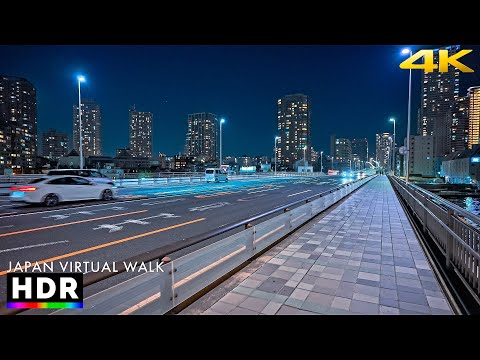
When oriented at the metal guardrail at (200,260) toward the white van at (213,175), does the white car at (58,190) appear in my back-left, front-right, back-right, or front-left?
front-left

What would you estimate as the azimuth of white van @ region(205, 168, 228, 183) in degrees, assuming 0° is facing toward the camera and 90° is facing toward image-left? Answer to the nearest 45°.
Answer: approximately 225°

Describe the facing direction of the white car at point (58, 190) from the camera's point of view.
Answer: facing away from the viewer and to the right of the viewer

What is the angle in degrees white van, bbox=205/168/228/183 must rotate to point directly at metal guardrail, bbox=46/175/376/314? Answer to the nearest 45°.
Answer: approximately 135° to its right

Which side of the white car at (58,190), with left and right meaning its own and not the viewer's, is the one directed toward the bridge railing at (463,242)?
right

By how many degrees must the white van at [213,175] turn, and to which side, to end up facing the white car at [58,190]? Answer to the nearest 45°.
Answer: approximately 135° to its right

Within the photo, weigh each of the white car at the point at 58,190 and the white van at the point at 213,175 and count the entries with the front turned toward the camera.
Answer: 0

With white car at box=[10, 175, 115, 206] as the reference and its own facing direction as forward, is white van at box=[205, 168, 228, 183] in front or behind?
in front

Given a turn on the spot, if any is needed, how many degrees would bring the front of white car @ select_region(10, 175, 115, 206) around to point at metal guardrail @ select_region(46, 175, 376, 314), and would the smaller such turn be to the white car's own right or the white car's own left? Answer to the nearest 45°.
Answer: approximately 135° to the white car's own right

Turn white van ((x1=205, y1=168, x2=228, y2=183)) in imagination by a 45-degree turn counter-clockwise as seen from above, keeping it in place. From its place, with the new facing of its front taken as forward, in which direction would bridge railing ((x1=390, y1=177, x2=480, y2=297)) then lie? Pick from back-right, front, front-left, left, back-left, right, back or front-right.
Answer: back

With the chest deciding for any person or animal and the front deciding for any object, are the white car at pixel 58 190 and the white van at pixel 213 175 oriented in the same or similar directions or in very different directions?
same or similar directions
